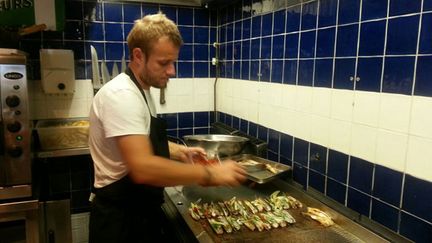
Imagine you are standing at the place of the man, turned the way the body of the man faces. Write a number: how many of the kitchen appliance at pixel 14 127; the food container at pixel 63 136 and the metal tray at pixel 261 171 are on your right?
0

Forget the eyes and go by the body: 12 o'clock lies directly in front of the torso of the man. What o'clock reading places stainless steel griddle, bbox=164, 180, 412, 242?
The stainless steel griddle is roughly at 12 o'clock from the man.

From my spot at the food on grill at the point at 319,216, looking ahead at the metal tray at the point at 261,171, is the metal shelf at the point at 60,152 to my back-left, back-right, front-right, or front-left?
front-left

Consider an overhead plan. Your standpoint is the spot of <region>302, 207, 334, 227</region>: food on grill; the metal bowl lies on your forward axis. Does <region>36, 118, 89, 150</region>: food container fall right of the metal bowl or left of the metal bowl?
left

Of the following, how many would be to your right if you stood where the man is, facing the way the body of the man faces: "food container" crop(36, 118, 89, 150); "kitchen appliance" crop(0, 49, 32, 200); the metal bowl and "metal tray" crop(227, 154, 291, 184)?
0

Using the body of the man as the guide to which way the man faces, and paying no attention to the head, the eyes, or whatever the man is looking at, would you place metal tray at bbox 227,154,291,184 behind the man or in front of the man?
in front

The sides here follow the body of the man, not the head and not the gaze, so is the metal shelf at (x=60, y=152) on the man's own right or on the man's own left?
on the man's own left

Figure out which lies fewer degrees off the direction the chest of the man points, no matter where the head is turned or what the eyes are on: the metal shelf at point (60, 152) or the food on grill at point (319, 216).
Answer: the food on grill

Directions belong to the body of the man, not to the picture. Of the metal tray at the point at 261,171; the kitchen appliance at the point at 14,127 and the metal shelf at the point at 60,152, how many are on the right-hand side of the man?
0

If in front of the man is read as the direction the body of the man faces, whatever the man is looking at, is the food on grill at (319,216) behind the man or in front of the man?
in front

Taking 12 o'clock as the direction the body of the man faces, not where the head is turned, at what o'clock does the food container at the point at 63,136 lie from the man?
The food container is roughly at 8 o'clock from the man.

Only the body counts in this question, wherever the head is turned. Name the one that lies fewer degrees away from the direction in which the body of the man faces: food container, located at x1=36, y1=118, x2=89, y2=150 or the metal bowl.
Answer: the metal bowl

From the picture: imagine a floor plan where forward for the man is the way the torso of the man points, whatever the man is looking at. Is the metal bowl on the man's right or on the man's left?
on the man's left

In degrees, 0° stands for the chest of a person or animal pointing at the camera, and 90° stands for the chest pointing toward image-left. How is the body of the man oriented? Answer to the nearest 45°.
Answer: approximately 270°
